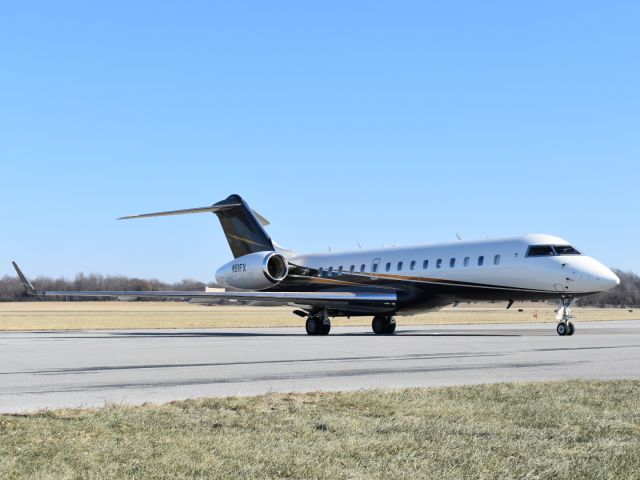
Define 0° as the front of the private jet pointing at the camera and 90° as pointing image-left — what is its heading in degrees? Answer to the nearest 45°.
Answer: approximately 315°
